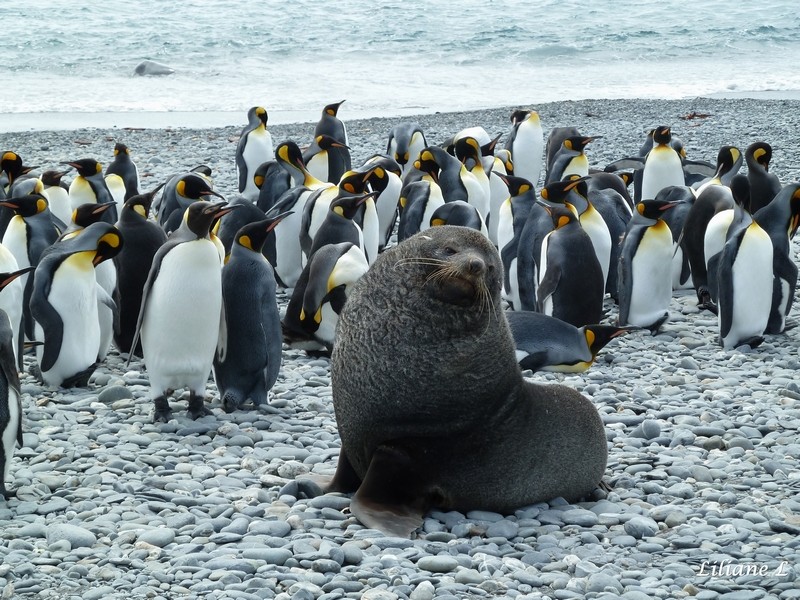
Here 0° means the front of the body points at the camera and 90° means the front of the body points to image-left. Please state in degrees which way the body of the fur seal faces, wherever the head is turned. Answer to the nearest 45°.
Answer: approximately 45°

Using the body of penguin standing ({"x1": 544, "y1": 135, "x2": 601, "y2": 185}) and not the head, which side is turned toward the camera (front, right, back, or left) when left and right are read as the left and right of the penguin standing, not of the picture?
right

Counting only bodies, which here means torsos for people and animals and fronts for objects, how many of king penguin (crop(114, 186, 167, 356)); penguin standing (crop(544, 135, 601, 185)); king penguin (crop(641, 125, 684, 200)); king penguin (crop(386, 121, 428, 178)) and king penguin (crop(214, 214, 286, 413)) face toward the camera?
2

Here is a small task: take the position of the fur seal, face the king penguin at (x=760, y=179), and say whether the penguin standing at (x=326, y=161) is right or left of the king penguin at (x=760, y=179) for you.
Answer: left

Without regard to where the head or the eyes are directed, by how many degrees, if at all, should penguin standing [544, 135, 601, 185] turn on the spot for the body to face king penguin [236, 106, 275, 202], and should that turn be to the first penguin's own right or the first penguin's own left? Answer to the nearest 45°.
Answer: approximately 180°

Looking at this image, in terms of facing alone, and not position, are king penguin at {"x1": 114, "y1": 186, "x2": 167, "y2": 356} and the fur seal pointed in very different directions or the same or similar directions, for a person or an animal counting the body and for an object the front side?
very different directions

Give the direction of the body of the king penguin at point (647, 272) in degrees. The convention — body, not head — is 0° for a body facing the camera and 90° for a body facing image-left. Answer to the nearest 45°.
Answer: approximately 315°
